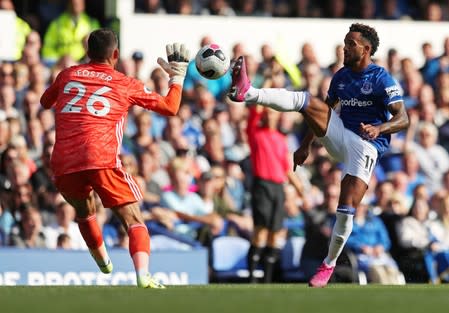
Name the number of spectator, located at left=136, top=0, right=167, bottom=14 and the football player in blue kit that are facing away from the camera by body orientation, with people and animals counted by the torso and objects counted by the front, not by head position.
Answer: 0

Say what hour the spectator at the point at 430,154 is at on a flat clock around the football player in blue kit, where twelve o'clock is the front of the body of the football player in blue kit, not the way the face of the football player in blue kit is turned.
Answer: The spectator is roughly at 5 o'clock from the football player in blue kit.

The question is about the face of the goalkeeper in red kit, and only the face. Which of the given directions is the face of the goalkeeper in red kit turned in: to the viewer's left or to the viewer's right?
to the viewer's right

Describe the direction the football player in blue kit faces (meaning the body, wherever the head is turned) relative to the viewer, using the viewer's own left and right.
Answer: facing the viewer and to the left of the viewer

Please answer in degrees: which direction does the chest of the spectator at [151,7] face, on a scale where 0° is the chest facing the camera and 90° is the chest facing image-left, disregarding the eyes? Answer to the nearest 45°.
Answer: approximately 0°

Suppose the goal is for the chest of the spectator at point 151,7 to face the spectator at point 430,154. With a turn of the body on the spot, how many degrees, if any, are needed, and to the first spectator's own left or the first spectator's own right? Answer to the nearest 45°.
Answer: approximately 45° to the first spectator's own left
